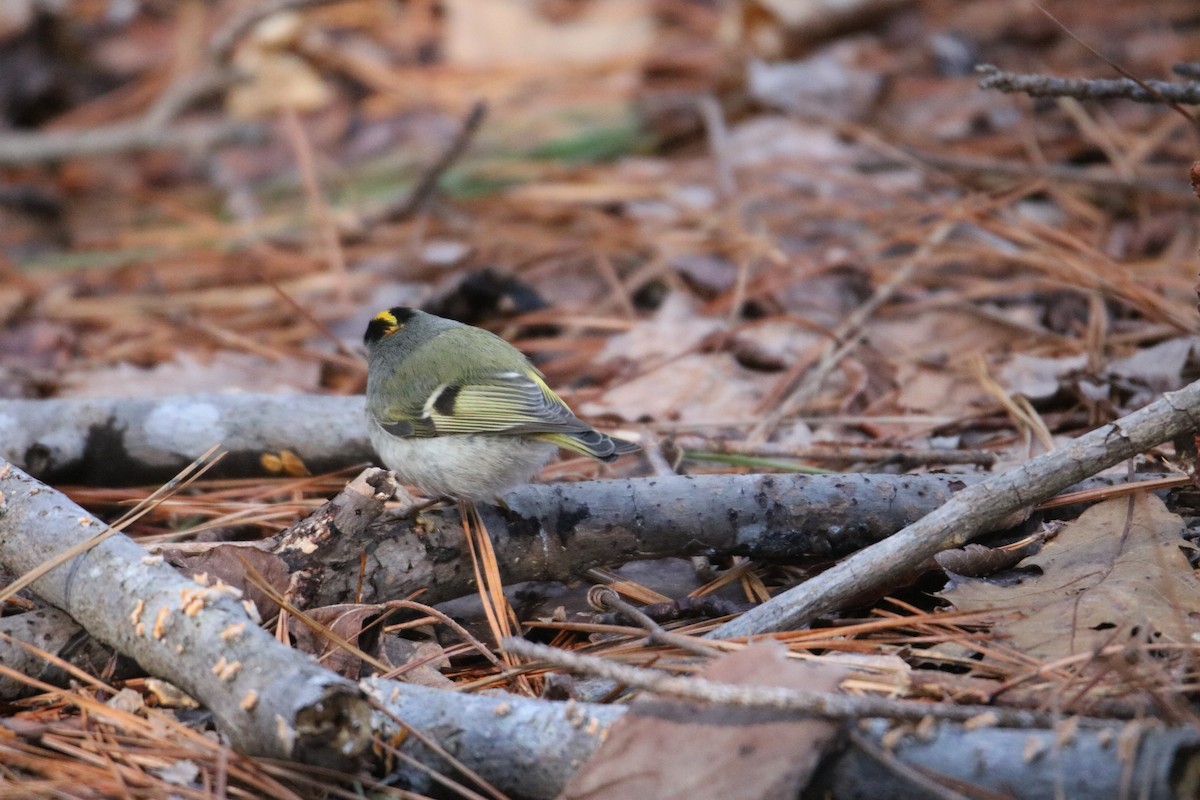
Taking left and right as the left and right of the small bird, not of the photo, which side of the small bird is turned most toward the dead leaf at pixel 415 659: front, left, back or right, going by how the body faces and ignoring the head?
left

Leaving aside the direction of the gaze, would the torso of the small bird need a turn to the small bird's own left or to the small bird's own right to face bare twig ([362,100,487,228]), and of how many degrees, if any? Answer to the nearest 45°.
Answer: approximately 90° to the small bird's own right

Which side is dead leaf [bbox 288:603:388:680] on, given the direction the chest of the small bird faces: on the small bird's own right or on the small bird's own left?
on the small bird's own left

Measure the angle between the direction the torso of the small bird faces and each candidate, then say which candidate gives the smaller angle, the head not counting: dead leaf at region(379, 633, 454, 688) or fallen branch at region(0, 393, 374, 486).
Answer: the fallen branch

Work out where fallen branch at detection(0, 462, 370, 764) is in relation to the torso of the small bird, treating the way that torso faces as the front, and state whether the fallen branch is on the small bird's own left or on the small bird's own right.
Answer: on the small bird's own left

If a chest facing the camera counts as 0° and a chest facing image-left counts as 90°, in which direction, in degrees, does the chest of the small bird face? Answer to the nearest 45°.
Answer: approximately 90°

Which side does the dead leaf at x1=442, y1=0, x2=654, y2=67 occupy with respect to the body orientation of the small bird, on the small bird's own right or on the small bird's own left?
on the small bird's own right
